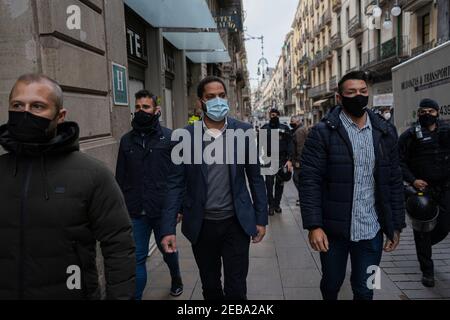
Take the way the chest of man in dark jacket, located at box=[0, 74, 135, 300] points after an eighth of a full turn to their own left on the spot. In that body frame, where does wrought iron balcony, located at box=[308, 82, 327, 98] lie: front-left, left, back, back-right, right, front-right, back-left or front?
back-left

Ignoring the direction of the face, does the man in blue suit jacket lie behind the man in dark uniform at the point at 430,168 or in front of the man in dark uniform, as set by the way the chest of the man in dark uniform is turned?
in front

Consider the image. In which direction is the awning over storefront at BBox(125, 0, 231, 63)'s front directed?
to the viewer's right

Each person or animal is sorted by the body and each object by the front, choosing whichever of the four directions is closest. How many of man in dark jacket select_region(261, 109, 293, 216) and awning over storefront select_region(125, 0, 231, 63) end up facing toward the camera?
1

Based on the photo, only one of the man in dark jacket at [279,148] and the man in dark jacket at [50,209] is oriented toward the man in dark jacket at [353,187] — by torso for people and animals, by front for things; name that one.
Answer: the man in dark jacket at [279,148]

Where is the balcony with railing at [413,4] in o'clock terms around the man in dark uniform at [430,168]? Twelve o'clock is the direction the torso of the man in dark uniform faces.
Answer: The balcony with railing is roughly at 6 o'clock from the man in dark uniform.

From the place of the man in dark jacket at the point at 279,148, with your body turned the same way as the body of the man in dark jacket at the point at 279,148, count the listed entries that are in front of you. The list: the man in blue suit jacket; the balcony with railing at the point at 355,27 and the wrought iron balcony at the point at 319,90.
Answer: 1

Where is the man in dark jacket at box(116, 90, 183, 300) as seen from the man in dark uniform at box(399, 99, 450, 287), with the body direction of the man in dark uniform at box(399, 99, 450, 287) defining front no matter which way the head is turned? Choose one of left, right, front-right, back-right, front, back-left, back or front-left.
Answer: front-right

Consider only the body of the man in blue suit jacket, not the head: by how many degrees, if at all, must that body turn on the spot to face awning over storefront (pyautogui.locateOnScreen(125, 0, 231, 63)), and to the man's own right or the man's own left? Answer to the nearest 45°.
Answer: approximately 180°

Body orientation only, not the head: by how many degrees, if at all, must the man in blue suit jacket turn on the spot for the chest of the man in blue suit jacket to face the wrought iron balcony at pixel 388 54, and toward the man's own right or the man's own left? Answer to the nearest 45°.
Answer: approximately 135° to the man's own left

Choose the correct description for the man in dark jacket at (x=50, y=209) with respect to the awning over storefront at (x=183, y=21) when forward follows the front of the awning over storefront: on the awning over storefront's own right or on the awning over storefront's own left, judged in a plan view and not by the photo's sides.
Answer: on the awning over storefront's own right

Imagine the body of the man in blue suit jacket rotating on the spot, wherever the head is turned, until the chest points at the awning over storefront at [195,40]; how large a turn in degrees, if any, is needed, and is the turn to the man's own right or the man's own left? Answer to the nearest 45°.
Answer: approximately 180°

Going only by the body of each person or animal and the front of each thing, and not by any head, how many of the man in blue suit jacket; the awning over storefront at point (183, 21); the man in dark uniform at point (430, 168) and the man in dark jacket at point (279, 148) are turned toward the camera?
3

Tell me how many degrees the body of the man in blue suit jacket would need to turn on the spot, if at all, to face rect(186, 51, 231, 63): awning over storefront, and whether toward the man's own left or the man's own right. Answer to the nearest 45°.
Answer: approximately 180°
